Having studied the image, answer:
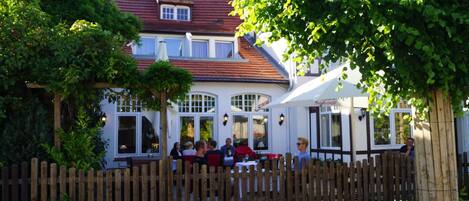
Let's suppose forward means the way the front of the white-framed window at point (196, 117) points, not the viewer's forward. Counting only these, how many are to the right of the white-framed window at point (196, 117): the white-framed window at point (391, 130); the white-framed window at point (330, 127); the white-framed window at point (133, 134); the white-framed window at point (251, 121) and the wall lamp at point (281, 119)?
1

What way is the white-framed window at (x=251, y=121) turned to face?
toward the camera

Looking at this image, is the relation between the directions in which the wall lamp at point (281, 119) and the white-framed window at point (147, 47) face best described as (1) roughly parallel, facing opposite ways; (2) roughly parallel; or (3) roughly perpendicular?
roughly parallel

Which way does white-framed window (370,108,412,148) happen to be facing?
toward the camera

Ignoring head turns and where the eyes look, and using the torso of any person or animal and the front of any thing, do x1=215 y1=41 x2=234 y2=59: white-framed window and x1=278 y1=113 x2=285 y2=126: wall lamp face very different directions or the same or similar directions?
same or similar directions

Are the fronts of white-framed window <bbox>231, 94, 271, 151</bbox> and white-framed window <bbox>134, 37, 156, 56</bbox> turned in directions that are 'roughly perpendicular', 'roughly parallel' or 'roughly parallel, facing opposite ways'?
roughly parallel

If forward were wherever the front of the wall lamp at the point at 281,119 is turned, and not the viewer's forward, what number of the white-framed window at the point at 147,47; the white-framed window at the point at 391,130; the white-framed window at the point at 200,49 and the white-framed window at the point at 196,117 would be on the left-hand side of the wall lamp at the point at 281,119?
1

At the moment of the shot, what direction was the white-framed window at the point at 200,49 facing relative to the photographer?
facing the viewer

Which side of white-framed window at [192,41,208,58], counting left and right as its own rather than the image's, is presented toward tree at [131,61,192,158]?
front

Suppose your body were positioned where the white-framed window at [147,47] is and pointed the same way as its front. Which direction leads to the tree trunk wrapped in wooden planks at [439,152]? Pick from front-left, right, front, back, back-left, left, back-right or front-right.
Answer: front

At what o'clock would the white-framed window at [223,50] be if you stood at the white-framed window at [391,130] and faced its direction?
the white-framed window at [223,50] is roughly at 3 o'clock from the white-framed window at [391,130].

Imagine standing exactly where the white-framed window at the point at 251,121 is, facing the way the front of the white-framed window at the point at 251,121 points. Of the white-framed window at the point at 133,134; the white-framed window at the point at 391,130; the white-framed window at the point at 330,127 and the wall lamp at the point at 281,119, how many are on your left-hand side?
3

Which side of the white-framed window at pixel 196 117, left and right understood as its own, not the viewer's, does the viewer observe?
front

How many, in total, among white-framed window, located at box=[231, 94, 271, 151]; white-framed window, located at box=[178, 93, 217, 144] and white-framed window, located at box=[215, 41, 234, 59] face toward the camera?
3

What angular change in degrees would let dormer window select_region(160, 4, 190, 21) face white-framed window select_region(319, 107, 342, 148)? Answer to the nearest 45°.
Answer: approximately 45° to its left

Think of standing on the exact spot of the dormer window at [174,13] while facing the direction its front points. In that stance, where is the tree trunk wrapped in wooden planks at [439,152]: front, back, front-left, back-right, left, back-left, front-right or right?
front
